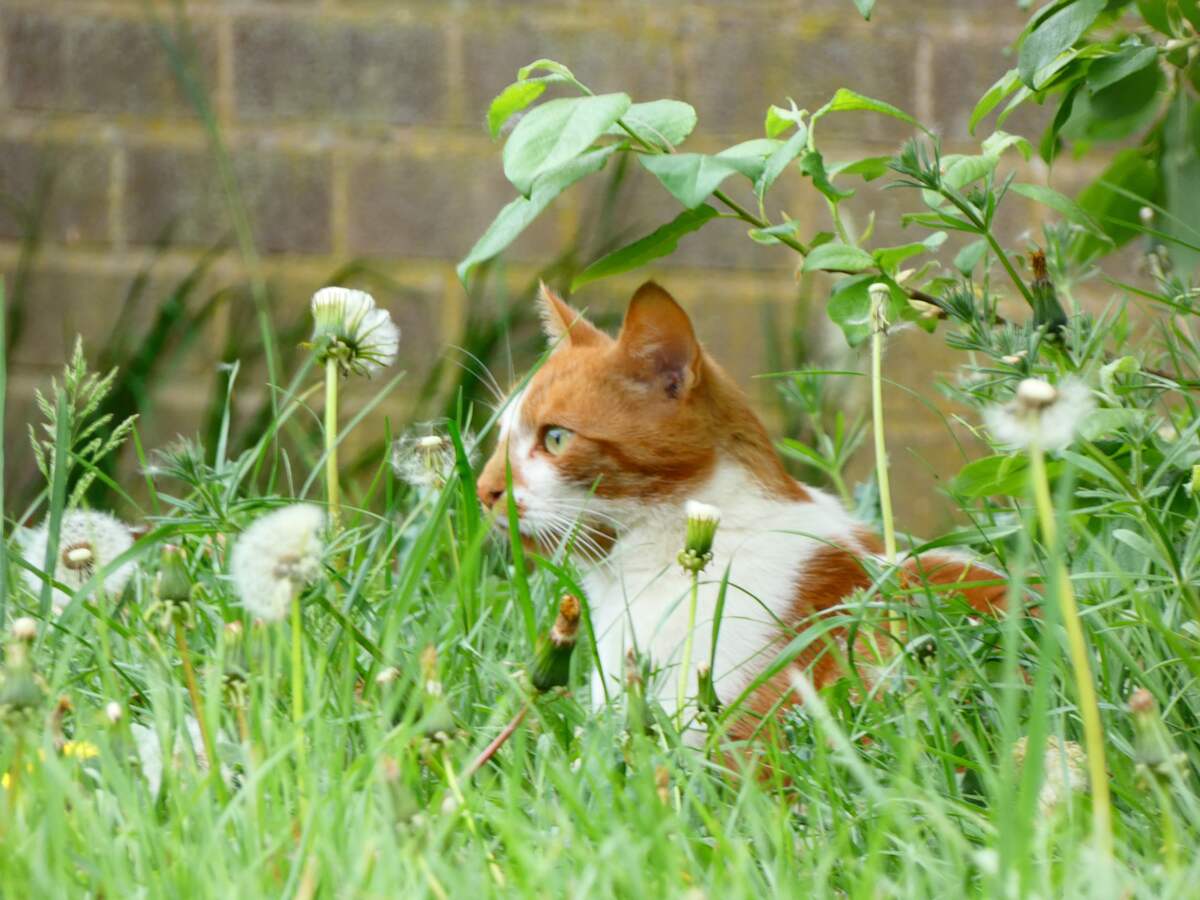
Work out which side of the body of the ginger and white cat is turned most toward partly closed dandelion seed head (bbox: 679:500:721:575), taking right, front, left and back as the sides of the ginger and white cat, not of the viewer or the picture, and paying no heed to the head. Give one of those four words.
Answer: left

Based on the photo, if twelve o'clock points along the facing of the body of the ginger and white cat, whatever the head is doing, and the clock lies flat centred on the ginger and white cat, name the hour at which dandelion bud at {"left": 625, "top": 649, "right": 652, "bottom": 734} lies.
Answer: The dandelion bud is roughly at 9 o'clock from the ginger and white cat.

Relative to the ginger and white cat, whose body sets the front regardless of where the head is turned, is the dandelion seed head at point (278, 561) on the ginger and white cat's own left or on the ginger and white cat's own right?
on the ginger and white cat's own left

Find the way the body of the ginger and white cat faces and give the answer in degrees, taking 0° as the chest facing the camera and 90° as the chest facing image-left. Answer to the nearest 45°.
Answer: approximately 90°
